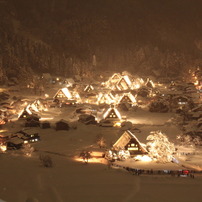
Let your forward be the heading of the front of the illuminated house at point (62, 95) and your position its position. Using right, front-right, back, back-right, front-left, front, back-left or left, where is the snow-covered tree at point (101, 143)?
front-left

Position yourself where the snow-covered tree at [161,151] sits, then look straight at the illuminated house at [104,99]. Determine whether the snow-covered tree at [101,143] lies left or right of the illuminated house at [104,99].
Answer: left

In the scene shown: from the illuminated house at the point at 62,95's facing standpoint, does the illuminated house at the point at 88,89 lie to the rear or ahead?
to the rear

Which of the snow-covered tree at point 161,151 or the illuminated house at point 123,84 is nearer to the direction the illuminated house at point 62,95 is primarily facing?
the snow-covered tree

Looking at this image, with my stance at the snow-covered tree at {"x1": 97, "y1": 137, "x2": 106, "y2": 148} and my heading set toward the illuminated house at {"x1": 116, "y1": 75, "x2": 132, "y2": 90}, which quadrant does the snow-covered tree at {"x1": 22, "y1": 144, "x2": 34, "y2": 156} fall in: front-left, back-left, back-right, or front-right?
back-left

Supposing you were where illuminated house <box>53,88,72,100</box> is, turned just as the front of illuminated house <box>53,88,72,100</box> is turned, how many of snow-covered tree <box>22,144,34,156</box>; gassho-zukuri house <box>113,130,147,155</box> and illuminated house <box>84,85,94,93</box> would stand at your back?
1

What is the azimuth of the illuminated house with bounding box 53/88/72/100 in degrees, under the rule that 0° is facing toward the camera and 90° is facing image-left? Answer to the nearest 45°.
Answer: approximately 45°

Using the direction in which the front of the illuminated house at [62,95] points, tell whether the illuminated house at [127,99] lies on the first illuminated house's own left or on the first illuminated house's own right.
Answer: on the first illuminated house's own left

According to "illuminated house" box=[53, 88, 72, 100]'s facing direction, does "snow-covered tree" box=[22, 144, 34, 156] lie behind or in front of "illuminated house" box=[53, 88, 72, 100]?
in front

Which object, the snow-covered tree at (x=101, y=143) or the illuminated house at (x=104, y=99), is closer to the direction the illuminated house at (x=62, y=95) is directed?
the snow-covered tree

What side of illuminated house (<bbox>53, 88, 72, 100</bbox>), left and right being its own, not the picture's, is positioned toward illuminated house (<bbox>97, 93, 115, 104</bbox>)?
left

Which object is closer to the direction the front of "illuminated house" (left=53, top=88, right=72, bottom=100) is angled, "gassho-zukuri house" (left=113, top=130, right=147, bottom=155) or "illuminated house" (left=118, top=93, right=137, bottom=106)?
the gassho-zukuri house
